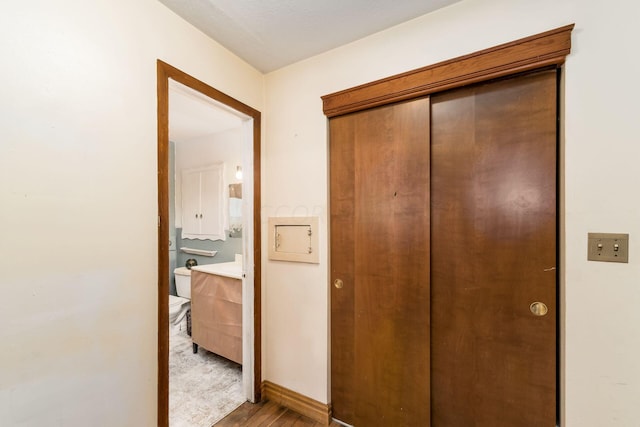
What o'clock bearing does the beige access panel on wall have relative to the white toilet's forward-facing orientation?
The beige access panel on wall is roughly at 10 o'clock from the white toilet.

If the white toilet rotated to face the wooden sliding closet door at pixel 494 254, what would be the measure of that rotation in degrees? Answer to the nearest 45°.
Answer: approximately 90° to its left

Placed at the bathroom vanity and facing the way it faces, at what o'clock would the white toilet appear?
The white toilet is roughly at 4 o'clock from the bathroom vanity.

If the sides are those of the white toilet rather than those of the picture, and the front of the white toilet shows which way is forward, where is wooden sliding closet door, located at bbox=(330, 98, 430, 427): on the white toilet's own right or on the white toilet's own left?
on the white toilet's own left

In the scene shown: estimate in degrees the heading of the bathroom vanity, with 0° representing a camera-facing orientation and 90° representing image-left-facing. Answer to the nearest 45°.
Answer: approximately 45°

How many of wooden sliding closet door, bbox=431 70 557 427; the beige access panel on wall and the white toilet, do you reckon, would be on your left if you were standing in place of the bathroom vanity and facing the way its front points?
2

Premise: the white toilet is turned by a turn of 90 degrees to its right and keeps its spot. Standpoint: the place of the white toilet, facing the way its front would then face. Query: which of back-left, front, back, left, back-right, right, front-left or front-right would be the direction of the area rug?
back-left

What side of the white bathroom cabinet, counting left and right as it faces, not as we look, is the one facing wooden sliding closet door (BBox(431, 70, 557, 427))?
left
